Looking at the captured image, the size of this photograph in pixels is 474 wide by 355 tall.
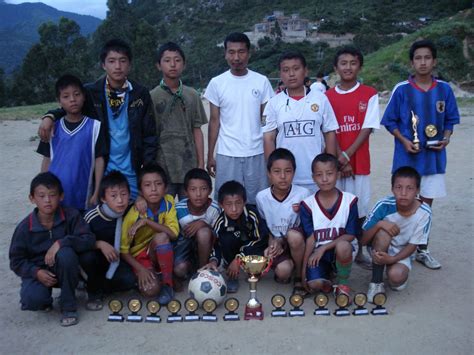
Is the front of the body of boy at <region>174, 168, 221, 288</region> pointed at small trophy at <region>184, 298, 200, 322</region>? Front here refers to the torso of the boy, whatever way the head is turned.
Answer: yes

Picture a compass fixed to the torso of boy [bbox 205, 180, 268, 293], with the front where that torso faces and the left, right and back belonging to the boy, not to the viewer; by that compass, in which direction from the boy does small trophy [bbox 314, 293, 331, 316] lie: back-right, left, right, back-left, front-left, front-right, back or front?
front-left

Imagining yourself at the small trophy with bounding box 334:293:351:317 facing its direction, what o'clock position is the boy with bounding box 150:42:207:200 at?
The boy is roughly at 4 o'clock from the small trophy.

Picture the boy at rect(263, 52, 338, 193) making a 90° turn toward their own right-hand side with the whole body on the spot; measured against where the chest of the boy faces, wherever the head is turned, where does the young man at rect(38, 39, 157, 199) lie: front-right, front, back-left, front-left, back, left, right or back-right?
front

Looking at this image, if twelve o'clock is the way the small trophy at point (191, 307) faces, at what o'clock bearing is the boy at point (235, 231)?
The boy is roughly at 7 o'clock from the small trophy.

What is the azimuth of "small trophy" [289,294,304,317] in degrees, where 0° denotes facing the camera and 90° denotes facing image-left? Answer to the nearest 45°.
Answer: approximately 0°

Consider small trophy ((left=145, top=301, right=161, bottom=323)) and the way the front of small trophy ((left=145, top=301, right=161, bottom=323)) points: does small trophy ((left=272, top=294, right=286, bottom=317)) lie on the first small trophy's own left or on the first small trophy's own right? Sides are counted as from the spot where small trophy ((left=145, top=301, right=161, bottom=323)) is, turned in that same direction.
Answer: on the first small trophy's own left

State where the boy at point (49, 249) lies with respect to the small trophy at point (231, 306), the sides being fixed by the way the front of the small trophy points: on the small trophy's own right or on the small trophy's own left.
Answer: on the small trophy's own right

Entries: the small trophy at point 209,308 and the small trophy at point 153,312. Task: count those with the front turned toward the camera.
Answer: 2
